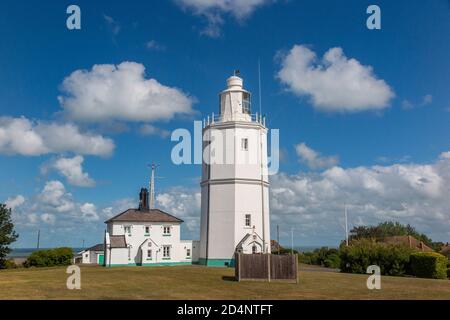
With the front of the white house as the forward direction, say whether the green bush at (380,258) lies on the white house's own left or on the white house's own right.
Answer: on the white house's own left

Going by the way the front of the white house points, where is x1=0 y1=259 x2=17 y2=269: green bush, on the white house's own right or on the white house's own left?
on the white house's own right

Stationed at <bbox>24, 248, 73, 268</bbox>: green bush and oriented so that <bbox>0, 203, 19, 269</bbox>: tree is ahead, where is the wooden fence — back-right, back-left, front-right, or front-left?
back-left

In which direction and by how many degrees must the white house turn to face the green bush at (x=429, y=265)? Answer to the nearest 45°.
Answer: approximately 45° to its left

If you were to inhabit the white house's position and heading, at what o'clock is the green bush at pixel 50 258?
The green bush is roughly at 4 o'clock from the white house.

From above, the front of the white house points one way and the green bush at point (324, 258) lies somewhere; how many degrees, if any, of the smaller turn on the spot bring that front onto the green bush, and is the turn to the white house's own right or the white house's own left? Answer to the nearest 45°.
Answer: approximately 90° to the white house's own left

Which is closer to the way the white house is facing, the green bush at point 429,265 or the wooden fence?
the wooden fence

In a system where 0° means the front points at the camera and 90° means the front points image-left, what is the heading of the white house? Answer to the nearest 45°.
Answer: approximately 0°
